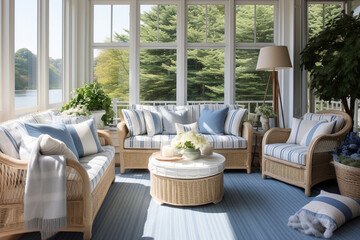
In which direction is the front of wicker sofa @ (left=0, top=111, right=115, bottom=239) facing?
to the viewer's right

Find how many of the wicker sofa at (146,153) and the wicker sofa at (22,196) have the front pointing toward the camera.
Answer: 1

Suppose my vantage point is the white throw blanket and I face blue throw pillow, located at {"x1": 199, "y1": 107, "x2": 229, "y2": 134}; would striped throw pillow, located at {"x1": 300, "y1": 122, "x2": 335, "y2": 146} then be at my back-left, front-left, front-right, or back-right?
front-right

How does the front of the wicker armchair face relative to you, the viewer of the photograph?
facing the viewer and to the left of the viewer

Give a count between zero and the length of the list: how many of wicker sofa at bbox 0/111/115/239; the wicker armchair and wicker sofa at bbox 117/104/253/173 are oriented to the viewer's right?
1

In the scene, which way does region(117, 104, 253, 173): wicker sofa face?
toward the camera
